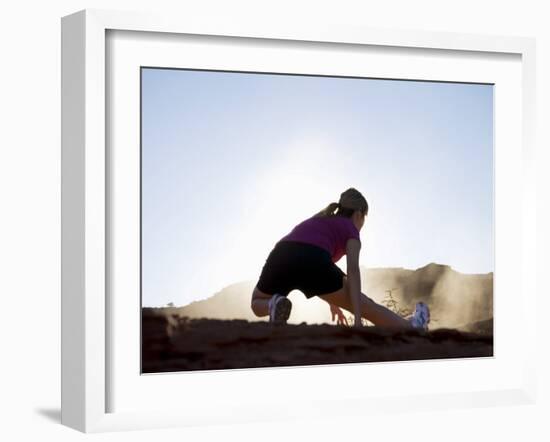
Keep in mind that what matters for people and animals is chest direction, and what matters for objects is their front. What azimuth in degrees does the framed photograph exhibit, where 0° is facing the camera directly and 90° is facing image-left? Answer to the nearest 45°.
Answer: approximately 315°
